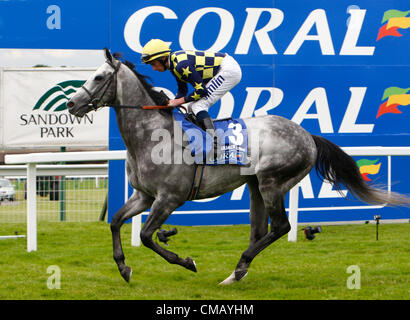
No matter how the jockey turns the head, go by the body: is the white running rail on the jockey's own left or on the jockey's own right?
on the jockey's own right

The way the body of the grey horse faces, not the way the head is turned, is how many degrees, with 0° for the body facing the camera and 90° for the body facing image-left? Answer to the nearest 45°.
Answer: approximately 90°

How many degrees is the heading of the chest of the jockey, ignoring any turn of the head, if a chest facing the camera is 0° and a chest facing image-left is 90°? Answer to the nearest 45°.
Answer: approximately 90°
